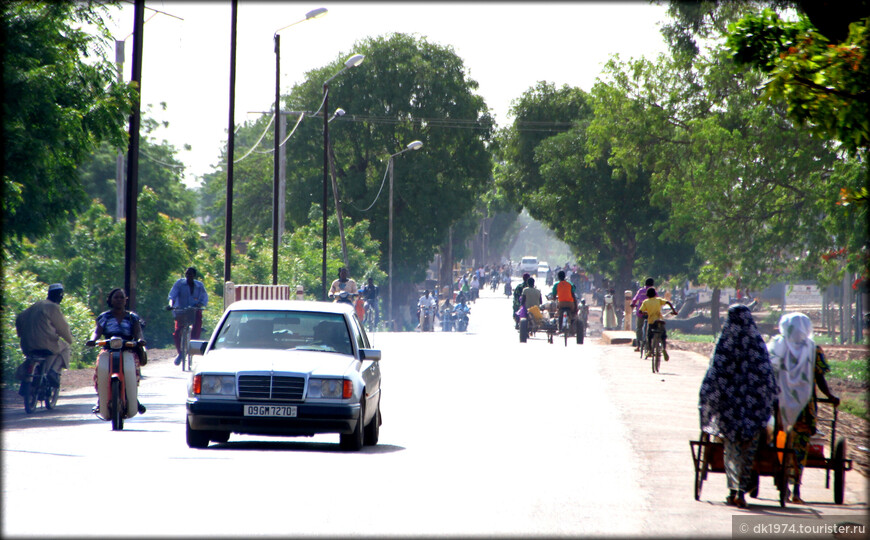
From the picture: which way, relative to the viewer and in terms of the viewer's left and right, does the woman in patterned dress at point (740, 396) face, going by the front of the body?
facing away from the viewer

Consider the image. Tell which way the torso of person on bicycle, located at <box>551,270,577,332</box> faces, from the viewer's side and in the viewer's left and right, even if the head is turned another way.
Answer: facing away from the viewer

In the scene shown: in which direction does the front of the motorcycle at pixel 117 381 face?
toward the camera

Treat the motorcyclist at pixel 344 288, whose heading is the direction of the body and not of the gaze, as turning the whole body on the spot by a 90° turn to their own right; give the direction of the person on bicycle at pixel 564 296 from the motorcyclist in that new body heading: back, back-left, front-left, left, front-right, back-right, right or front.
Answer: back

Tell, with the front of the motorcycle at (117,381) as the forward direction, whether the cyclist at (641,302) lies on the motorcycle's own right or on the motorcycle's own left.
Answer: on the motorcycle's own left

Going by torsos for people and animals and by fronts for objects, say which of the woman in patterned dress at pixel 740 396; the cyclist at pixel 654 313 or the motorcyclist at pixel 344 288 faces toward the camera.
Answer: the motorcyclist at pixel 344 288

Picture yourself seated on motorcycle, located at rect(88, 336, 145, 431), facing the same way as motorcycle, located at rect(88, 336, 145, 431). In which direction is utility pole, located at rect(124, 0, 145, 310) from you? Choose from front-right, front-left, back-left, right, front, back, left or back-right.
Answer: back

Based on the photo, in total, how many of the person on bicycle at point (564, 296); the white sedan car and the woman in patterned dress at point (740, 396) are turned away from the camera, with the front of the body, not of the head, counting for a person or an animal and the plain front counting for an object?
2

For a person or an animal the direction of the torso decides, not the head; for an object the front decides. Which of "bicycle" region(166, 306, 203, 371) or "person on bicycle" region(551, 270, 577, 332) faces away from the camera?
the person on bicycle

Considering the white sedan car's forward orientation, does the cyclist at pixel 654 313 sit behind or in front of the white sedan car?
behind

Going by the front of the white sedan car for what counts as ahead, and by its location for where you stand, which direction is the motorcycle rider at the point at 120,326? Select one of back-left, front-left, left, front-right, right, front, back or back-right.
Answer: back-right

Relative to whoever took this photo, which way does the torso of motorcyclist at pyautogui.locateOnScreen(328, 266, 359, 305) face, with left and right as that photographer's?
facing the viewer
